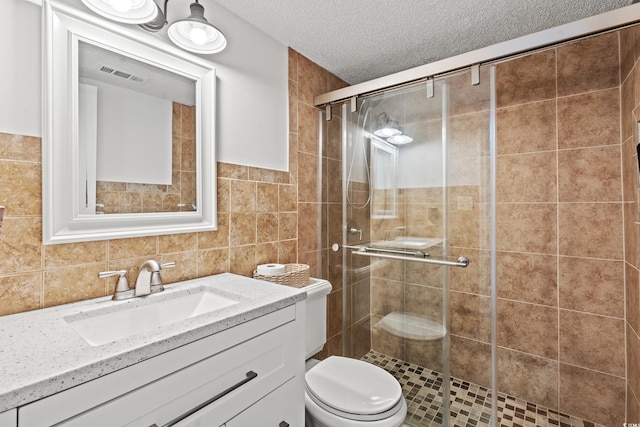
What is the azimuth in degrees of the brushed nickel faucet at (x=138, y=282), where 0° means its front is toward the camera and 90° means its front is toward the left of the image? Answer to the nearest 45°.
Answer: approximately 315°

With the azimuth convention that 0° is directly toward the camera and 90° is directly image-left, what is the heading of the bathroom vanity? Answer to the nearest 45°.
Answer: approximately 315°

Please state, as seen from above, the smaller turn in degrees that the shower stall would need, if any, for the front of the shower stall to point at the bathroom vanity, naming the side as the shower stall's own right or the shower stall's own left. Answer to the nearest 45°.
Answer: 0° — it already faces it

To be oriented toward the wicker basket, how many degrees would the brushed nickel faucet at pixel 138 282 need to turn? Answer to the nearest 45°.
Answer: approximately 45° to its left

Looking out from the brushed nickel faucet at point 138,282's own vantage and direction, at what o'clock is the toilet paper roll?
The toilet paper roll is roughly at 10 o'clock from the brushed nickel faucet.

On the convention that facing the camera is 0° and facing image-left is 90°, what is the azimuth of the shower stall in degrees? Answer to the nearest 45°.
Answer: approximately 45°

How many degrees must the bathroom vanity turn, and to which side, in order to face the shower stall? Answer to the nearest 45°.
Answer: approximately 45° to its left

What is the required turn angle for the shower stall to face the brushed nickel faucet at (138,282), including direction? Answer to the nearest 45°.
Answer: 0° — it already faces it
